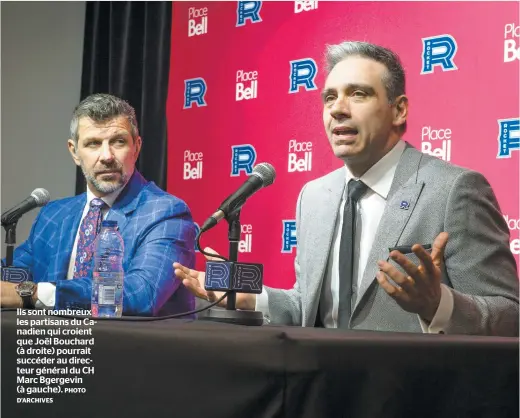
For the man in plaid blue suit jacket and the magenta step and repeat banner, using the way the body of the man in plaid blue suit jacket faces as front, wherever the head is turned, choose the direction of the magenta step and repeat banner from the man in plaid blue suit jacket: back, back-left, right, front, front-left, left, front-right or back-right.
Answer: back

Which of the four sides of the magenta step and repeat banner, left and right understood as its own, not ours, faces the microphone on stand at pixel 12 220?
front

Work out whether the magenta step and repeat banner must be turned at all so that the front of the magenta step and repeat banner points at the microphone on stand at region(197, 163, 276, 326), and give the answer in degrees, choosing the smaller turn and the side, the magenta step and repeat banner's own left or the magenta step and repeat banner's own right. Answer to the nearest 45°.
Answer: approximately 45° to the magenta step and repeat banner's own left

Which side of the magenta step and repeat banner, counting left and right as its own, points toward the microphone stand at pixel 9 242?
front

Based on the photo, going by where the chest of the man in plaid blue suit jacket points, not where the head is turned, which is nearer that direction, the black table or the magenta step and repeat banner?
the black table

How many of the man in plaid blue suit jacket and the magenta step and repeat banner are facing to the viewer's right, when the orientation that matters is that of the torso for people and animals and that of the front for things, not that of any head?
0

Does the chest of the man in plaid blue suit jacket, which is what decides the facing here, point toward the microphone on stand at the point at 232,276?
no

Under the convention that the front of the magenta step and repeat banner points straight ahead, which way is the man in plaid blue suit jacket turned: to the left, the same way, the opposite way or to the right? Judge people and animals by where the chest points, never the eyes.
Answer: the same way

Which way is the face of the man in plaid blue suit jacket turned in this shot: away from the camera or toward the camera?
toward the camera

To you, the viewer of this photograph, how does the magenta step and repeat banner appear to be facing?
facing the viewer and to the left of the viewer
